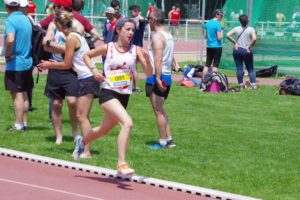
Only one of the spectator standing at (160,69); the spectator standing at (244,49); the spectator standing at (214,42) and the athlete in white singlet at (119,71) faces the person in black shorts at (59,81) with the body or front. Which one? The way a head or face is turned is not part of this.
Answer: the spectator standing at (160,69)

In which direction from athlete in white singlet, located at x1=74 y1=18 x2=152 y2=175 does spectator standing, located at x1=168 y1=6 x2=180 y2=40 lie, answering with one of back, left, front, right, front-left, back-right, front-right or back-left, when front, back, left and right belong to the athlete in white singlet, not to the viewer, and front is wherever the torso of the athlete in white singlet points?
back-left

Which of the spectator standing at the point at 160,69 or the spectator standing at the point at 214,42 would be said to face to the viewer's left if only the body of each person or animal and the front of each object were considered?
the spectator standing at the point at 160,69

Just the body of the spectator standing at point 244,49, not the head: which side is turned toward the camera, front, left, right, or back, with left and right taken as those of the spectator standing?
back

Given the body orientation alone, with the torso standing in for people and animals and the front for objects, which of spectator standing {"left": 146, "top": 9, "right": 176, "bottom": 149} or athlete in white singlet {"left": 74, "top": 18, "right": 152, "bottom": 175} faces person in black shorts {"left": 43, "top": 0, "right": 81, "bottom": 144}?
the spectator standing

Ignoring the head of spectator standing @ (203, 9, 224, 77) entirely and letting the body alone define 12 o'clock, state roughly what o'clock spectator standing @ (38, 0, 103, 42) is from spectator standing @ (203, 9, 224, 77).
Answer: spectator standing @ (38, 0, 103, 42) is roughly at 5 o'clock from spectator standing @ (203, 9, 224, 77).
